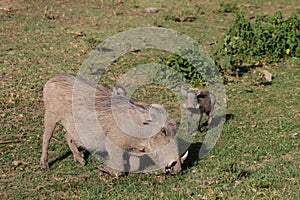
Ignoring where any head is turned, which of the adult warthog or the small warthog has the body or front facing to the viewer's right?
the adult warthog

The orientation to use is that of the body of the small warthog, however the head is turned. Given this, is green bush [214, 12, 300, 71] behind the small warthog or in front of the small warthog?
behind

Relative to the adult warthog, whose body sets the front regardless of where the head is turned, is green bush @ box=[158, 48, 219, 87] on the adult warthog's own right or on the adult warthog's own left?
on the adult warthog's own left

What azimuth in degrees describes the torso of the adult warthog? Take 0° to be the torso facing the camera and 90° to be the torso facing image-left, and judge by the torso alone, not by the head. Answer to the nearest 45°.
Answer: approximately 270°

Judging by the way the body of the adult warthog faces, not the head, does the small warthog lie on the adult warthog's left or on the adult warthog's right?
on the adult warthog's left

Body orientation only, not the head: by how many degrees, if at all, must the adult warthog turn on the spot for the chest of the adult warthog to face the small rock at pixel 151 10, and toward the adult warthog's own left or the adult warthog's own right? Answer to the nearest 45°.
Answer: approximately 90° to the adult warthog's own left

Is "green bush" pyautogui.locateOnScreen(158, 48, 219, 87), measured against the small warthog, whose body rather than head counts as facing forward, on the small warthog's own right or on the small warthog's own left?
on the small warthog's own right

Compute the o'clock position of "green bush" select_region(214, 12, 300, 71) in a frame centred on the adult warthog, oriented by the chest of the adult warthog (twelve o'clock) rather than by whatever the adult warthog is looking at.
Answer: The green bush is roughly at 10 o'clock from the adult warthog.

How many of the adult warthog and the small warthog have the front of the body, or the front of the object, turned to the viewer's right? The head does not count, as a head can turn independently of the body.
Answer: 1

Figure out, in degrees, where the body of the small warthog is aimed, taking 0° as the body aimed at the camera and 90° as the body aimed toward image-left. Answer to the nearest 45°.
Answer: approximately 45°

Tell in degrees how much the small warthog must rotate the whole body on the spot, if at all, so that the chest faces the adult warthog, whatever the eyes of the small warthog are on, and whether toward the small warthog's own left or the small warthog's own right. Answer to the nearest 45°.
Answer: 0° — it already faces it

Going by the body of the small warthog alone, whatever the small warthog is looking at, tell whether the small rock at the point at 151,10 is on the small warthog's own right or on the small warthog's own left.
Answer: on the small warthog's own right

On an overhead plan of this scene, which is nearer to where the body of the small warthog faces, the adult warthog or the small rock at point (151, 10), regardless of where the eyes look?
the adult warthog
